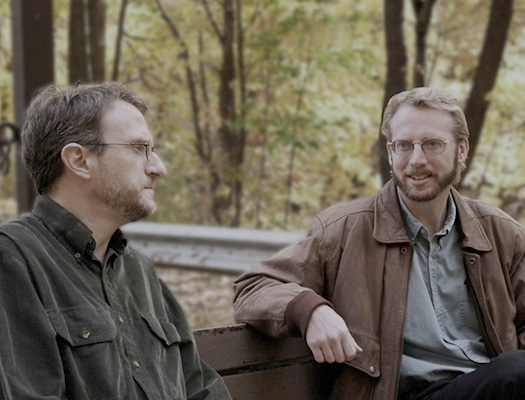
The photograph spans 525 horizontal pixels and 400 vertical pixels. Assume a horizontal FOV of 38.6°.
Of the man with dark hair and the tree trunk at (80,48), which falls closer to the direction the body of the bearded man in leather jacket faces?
the man with dark hair

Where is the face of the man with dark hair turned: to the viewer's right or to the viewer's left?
to the viewer's right

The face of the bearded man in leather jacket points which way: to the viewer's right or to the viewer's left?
to the viewer's left

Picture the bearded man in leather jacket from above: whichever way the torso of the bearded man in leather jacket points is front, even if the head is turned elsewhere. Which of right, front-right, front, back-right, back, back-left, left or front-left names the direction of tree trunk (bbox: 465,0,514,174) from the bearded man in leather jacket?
back

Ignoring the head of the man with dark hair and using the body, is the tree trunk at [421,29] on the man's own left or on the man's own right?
on the man's own left

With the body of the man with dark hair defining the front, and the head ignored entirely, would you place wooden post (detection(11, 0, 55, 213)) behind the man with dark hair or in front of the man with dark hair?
behind

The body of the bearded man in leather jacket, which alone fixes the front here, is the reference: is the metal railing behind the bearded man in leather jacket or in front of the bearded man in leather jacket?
behind

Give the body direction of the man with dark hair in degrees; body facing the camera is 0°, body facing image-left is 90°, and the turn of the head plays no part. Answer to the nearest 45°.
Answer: approximately 315°

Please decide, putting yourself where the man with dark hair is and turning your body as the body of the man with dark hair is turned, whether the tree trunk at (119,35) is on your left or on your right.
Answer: on your left

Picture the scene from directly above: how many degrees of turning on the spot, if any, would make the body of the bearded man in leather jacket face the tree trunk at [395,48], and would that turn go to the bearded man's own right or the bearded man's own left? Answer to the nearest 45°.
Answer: approximately 180°

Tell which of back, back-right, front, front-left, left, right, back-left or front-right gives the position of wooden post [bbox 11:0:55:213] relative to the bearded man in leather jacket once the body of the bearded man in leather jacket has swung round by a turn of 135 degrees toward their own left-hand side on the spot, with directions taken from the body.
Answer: left

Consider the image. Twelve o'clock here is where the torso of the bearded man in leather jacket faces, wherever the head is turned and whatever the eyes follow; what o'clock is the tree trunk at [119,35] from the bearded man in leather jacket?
The tree trunk is roughly at 5 o'clock from the bearded man in leather jacket.
